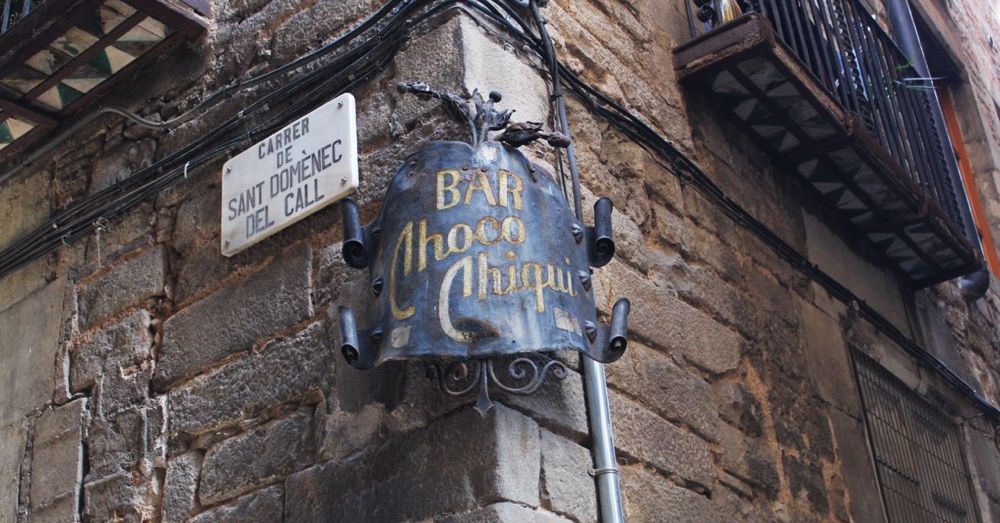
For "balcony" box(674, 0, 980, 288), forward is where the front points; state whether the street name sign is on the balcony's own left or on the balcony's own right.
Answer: on the balcony's own right

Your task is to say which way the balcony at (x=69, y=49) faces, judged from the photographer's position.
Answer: facing the viewer and to the left of the viewer

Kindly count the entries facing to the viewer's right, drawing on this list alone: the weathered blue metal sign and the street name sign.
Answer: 0

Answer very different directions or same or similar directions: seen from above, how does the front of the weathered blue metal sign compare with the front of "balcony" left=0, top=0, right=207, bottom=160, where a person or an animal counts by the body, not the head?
same or similar directions

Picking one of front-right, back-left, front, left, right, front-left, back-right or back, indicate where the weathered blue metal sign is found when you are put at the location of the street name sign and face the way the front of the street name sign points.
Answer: left

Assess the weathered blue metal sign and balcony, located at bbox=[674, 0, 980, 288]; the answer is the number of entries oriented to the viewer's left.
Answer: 0

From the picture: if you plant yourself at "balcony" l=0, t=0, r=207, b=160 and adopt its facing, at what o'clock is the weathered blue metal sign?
The weathered blue metal sign is roughly at 9 o'clock from the balcony.

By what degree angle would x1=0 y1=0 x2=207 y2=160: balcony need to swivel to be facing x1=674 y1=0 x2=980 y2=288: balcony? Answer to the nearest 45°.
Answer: approximately 135° to its left

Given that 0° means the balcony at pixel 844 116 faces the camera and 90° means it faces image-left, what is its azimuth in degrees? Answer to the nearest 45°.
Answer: approximately 315°

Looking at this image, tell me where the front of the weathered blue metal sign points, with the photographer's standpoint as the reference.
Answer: facing the viewer

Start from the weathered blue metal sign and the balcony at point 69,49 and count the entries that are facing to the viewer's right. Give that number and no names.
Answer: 0
